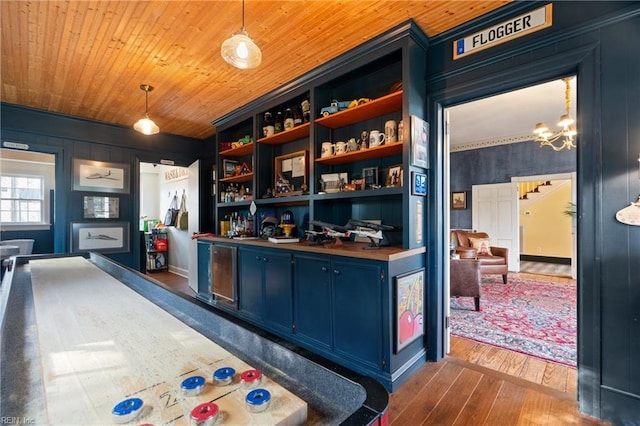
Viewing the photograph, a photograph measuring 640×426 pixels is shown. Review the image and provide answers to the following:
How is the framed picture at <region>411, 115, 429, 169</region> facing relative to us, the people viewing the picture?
facing the viewer and to the right of the viewer

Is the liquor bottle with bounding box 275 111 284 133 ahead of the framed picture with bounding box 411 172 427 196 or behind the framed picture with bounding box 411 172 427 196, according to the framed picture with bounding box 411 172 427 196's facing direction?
behind

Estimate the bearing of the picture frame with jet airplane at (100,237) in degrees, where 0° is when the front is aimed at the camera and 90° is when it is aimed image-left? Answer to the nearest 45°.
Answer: approximately 0°

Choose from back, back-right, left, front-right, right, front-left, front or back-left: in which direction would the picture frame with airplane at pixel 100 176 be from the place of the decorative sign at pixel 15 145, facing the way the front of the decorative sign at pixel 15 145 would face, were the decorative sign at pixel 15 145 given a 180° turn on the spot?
right

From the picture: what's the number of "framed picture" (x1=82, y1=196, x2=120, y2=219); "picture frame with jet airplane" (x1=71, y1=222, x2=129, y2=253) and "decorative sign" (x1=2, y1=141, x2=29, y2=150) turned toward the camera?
3

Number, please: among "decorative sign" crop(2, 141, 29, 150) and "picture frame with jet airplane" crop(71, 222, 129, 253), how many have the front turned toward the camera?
2

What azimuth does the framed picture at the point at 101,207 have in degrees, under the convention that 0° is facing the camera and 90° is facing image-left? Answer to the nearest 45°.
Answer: approximately 0°

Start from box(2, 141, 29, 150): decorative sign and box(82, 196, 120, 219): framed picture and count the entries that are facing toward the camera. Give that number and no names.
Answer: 2
